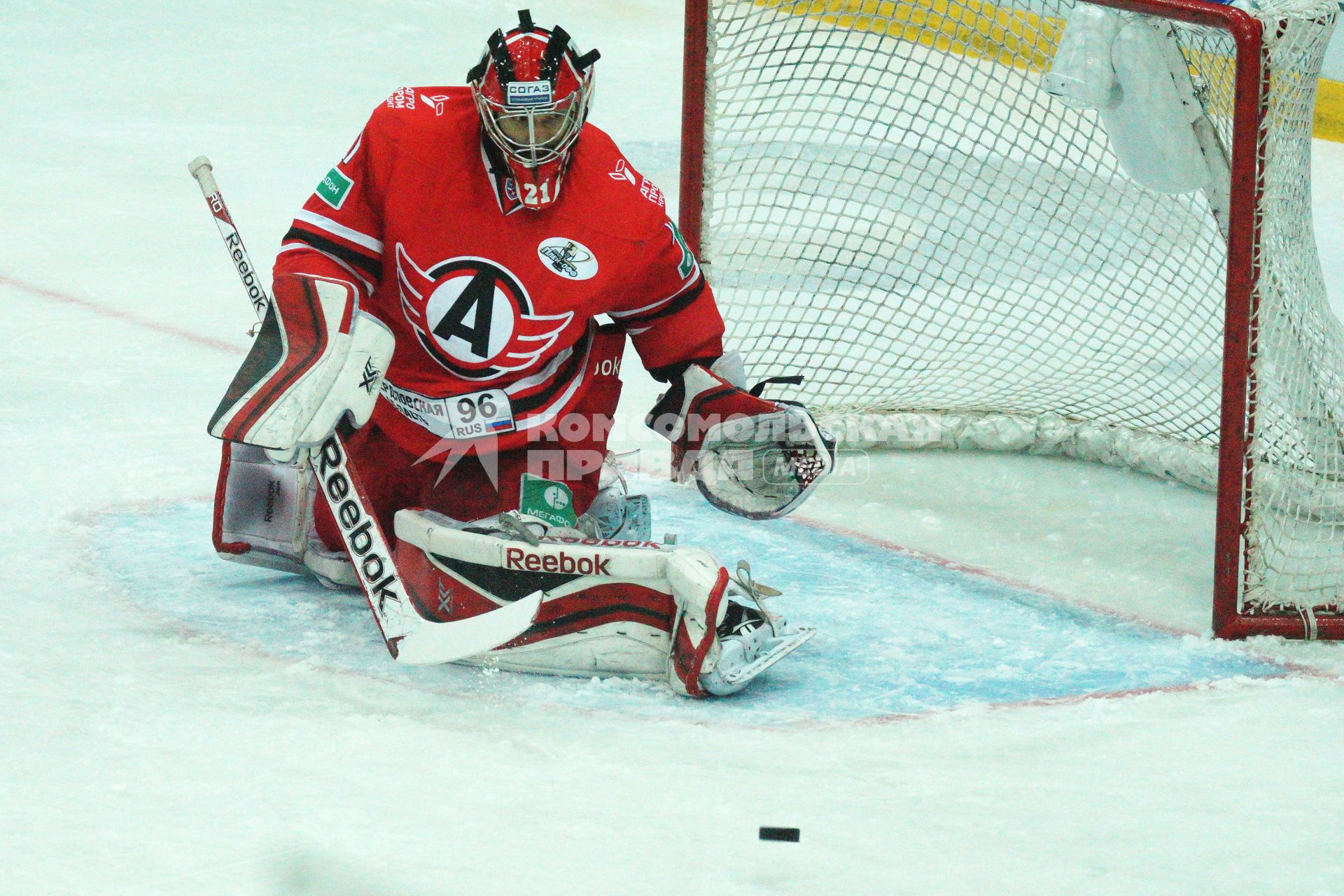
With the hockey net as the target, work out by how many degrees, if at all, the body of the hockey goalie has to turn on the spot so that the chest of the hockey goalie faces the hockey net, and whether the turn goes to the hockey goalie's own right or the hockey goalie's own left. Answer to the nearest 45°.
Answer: approximately 135° to the hockey goalie's own left

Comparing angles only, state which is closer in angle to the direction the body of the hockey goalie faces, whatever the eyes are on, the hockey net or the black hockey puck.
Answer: the black hockey puck

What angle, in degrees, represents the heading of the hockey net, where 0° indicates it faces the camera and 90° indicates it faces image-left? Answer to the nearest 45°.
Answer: approximately 45°

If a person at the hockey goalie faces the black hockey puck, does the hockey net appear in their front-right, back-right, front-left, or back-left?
back-left

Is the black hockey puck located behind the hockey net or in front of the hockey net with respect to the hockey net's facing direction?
in front

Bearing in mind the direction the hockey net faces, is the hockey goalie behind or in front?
in front

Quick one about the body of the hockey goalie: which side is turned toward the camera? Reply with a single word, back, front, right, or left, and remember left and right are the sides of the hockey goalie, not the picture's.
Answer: front

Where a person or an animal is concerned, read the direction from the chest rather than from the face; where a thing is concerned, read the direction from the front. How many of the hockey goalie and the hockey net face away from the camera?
0

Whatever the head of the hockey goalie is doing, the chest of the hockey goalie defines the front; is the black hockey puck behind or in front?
in front
